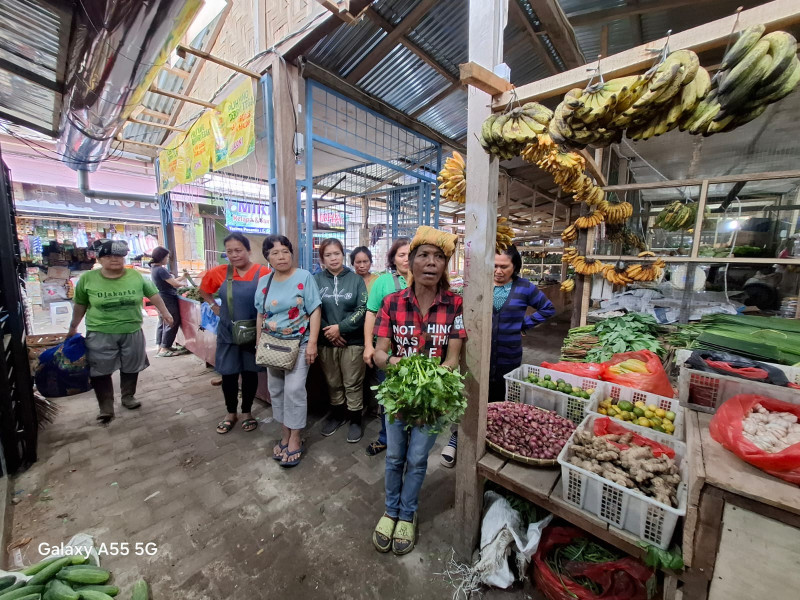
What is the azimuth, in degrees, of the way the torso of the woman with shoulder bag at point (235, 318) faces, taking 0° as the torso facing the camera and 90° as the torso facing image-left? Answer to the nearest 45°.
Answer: approximately 0°

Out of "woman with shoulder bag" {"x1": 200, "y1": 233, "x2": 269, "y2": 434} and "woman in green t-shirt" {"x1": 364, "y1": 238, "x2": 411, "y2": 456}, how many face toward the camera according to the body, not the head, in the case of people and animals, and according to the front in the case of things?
2

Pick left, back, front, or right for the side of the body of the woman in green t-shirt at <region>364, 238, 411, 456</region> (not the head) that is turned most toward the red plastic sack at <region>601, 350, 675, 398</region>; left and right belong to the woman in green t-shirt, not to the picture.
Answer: left

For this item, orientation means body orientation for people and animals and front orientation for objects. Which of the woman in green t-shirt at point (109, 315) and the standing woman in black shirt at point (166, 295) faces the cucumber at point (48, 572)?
the woman in green t-shirt

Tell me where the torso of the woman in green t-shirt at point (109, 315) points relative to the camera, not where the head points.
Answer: toward the camera

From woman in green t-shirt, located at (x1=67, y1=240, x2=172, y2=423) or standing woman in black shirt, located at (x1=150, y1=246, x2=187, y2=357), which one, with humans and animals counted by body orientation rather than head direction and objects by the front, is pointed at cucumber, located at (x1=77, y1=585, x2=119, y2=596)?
the woman in green t-shirt

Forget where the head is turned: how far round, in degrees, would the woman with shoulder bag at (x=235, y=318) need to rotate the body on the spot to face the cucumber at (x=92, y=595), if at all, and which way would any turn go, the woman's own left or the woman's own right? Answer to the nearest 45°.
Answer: approximately 45° to the woman's own right
